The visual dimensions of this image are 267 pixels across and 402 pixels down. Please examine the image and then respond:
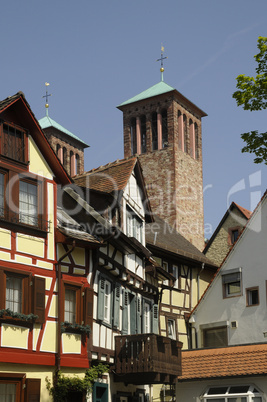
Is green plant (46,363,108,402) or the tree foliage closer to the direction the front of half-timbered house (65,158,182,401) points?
the tree foliage

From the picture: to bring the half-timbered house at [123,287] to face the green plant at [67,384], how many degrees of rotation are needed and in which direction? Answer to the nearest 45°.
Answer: approximately 45° to its right

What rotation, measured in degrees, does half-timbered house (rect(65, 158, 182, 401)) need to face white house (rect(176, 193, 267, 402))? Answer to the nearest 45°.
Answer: approximately 90° to its left

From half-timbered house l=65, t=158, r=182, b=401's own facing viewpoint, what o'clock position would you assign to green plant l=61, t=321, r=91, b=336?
The green plant is roughly at 2 o'clock from the half-timbered house.

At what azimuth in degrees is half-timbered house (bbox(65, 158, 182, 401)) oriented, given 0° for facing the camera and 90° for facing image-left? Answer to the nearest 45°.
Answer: approximately 315°

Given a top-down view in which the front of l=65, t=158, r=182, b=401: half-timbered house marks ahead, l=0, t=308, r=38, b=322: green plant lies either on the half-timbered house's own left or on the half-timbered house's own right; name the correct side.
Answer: on the half-timbered house's own right
